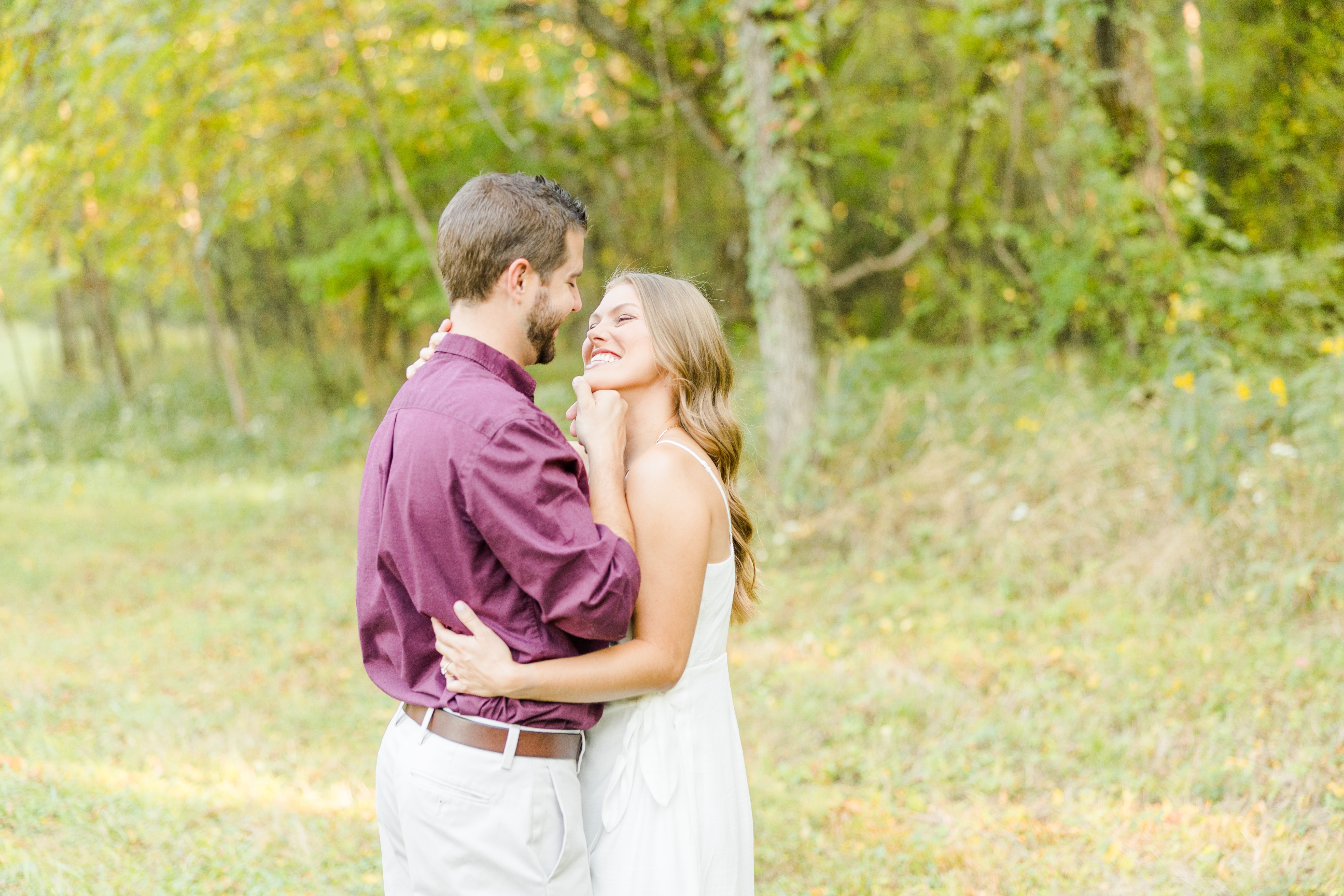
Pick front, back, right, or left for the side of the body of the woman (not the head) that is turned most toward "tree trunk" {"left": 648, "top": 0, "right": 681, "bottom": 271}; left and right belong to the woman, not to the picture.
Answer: right

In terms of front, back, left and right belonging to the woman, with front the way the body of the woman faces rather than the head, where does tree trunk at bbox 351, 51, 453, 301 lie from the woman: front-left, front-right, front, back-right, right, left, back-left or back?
right

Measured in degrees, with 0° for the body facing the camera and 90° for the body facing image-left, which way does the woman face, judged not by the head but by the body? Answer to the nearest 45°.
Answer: approximately 90°

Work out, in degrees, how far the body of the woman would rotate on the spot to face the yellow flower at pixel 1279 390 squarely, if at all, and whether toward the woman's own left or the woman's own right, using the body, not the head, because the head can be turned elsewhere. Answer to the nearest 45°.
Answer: approximately 135° to the woman's own right

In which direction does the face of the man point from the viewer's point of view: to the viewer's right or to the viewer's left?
to the viewer's right

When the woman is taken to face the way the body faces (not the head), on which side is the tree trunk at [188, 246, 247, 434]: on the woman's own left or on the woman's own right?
on the woman's own right

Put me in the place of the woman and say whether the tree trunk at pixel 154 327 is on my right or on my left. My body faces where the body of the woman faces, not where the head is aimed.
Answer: on my right

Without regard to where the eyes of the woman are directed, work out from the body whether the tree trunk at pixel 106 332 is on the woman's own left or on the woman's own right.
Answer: on the woman's own right
